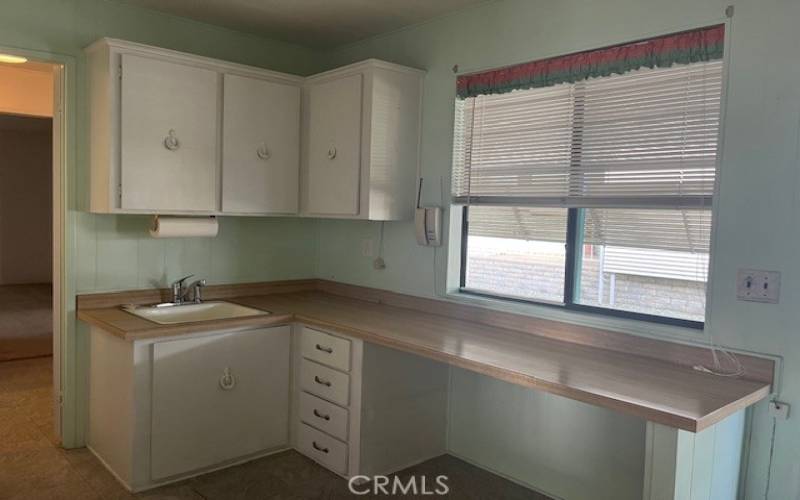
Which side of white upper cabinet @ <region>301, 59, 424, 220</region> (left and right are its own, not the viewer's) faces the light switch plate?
left

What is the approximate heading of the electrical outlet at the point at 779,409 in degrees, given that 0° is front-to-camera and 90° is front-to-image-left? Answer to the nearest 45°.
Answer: approximately 45°

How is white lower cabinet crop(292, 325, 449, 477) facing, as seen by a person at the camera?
facing the viewer and to the left of the viewer

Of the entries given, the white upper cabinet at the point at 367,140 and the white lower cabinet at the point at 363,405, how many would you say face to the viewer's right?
0

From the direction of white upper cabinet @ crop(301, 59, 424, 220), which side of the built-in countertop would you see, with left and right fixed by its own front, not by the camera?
right

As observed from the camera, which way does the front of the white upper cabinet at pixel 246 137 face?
facing the viewer and to the right of the viewer
